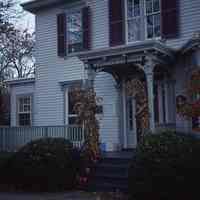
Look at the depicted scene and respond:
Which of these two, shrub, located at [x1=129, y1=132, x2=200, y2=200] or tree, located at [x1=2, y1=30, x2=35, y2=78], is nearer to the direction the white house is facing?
the shrub

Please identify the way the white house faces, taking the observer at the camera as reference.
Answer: facing the viewer and to the left of the viewer

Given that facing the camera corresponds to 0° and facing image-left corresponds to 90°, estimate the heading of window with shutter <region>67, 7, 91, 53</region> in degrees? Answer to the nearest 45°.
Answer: approximately 45°

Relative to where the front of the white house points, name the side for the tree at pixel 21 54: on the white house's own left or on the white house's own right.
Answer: on the white house's own right

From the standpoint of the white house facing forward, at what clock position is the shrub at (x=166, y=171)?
The shrub is roughly at 10 o'clock from the white house.

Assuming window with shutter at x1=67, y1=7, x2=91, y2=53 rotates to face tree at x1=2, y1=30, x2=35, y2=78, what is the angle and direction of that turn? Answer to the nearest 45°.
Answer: approximately 135° to its right
